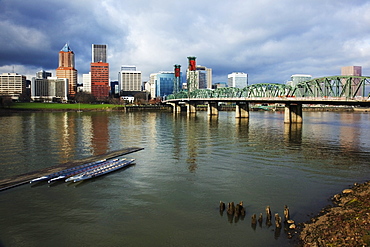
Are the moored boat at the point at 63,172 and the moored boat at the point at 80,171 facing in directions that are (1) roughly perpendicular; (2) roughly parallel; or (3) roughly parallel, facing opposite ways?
roughly parallel

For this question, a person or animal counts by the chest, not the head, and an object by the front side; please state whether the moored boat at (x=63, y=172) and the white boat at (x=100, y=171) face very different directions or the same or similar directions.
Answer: same or similar directions

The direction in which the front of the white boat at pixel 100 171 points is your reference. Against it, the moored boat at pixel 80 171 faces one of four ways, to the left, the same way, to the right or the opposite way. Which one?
the same way
